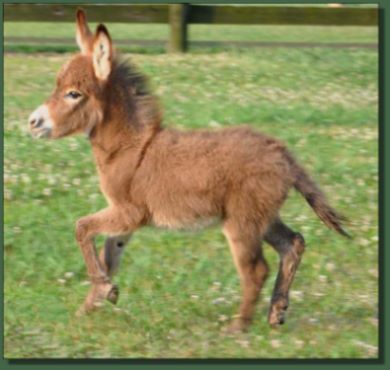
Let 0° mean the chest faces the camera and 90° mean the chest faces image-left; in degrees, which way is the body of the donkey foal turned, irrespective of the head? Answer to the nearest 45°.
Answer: approximately 90°
